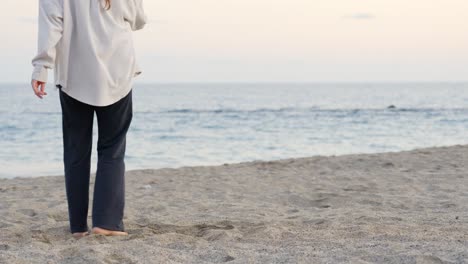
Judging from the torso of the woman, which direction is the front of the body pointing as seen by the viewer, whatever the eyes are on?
away from the camera
